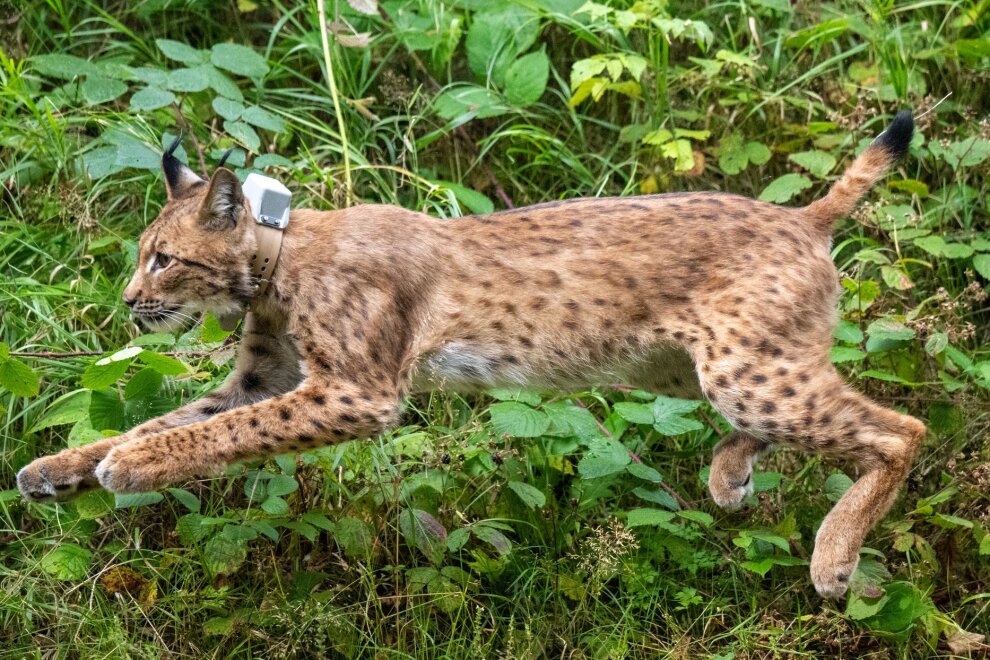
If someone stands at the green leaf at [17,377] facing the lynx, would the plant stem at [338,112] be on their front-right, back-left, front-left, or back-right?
front-left

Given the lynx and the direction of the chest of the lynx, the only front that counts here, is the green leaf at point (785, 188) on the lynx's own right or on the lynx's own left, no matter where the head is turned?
on the lynx's own right

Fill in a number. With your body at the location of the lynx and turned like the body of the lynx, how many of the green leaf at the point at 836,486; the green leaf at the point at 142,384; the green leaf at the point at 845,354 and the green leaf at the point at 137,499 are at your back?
2

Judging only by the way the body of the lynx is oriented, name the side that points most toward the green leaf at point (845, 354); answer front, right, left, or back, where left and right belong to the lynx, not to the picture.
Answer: back

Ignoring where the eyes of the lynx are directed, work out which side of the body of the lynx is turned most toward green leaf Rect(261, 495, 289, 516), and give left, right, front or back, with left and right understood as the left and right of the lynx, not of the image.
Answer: front

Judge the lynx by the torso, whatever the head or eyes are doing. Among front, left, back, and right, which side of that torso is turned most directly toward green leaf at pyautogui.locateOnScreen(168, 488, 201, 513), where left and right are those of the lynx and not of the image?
front

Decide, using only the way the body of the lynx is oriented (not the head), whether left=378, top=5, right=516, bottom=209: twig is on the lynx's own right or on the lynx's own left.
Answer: on the lynx's own right

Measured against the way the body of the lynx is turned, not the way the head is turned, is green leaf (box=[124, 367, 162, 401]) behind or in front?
in front

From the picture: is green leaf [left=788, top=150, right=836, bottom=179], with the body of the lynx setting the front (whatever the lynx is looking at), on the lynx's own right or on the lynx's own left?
on the lynx's own right

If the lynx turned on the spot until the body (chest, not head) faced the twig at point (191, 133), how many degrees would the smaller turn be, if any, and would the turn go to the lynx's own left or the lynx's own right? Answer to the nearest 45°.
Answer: approximately 45° to the lynx's own right

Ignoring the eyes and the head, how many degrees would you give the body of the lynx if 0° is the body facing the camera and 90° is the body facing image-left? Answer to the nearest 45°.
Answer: approximately 90°

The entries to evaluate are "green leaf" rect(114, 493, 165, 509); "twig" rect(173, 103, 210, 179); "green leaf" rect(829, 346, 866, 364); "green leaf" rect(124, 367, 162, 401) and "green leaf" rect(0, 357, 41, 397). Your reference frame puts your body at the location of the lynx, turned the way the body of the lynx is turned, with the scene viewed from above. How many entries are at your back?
1

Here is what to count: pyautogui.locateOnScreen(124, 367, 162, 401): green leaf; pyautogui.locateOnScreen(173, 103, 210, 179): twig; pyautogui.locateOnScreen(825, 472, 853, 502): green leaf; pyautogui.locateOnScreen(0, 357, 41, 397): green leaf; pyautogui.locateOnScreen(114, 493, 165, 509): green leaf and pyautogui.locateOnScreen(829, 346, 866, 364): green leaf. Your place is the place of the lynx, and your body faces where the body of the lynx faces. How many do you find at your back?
2

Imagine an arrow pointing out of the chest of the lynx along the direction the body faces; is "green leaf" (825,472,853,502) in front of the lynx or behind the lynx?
behind

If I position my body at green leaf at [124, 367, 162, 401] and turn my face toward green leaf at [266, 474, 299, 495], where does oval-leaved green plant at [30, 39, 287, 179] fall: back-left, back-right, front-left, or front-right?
back-left

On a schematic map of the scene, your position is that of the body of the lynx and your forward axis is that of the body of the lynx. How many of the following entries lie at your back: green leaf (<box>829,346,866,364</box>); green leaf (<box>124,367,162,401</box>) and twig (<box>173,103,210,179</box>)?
1
